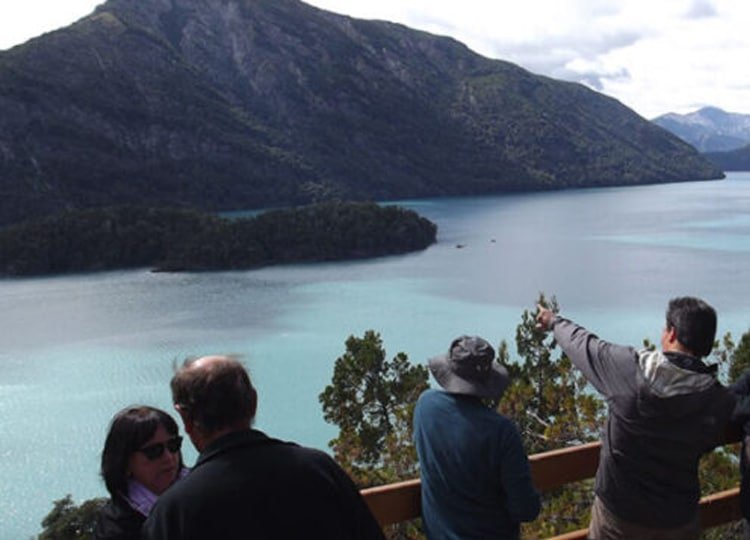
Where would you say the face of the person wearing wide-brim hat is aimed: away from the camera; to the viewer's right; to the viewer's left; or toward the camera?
away from the camera

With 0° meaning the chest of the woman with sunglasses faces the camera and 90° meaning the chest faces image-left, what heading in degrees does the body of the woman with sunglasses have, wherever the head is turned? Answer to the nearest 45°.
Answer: approximately 315°

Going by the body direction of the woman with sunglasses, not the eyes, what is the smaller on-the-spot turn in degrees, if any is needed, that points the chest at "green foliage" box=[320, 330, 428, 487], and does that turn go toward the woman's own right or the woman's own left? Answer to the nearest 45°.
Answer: approximately 135° to the woman's own left

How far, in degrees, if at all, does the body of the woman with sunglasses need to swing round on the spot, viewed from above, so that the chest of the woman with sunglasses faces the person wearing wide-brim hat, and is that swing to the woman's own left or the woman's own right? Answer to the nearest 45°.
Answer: approximately 45° to the woman's own left

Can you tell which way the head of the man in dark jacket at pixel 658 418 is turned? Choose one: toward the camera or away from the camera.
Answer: away from the camera

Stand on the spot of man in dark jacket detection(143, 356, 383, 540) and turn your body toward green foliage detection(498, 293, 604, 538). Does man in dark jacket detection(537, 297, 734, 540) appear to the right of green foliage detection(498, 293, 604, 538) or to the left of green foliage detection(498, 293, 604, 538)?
right

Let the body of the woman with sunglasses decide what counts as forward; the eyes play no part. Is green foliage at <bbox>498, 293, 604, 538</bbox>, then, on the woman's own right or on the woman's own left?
on the woman's own left
